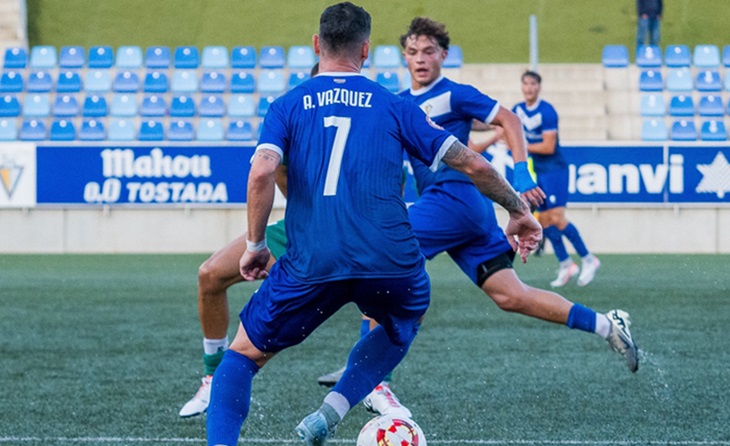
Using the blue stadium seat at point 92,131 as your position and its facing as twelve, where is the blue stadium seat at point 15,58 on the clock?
the blue stadium seat at point 15,58 is roughly at 5 o'clock from the blue stadium seat at point 92,131.

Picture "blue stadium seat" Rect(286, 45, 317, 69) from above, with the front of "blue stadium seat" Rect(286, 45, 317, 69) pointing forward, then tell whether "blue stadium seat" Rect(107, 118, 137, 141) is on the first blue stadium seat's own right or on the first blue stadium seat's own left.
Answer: on the first blue stadium seat's own right

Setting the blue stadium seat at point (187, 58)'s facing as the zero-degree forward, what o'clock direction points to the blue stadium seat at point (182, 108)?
the blue stadium seat at point (182, 108) is roughly at 12 o'clock from the blue stadium seat at point (187, 58).

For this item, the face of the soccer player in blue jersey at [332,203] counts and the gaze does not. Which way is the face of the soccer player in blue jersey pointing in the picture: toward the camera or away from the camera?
away from the camera

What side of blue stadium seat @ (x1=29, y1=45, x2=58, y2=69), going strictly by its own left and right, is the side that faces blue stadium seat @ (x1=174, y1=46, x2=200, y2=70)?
left

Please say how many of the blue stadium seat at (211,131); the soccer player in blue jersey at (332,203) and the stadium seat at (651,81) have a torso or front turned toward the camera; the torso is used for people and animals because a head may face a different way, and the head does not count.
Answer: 2

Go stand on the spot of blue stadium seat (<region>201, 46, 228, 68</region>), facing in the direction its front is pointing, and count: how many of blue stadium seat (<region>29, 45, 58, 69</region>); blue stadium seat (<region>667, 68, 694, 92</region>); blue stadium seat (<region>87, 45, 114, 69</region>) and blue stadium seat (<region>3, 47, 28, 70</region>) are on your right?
3

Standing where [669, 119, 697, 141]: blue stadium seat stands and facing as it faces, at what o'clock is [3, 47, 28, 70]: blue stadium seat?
[3, 47, 28, 70]: blue stadium seat is roughly at 3 o'clock from [669, 119, 697, 141]: blue stadium seat.

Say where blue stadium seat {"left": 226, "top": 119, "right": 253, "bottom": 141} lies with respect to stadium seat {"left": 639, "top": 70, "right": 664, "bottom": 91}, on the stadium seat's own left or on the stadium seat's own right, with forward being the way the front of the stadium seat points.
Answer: on the stadium seat's own right

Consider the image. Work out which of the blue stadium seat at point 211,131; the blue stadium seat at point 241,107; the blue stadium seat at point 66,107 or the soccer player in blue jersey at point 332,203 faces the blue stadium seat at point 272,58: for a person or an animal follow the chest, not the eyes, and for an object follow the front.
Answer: the soccer player in blue jersey

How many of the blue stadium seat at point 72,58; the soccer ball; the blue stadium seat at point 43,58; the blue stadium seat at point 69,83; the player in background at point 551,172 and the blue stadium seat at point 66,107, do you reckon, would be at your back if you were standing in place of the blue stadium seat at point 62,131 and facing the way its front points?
4

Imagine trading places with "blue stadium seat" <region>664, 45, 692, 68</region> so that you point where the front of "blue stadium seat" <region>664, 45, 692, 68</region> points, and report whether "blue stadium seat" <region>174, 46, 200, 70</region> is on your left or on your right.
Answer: on your right

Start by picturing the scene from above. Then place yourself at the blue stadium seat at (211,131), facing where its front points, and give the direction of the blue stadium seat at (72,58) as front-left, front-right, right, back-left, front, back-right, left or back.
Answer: back-right

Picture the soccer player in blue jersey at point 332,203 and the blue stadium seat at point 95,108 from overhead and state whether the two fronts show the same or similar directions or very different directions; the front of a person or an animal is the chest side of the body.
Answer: very different directions
